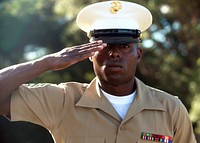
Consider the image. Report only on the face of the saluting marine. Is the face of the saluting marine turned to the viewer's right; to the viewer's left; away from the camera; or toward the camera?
toward the camera

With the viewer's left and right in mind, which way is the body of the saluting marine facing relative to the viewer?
facing the viewer
